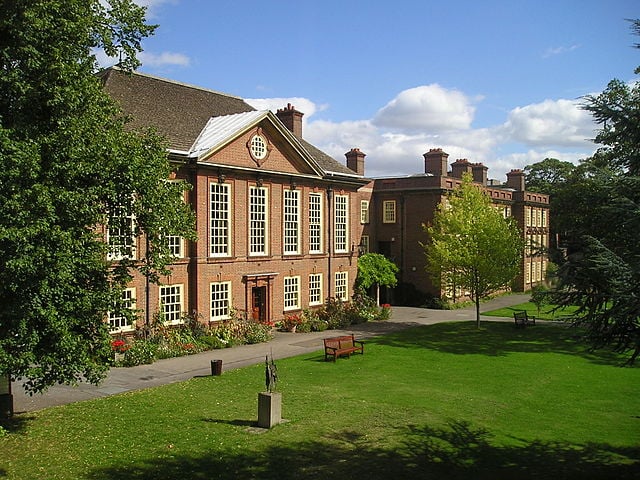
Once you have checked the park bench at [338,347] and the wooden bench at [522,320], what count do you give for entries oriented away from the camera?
0

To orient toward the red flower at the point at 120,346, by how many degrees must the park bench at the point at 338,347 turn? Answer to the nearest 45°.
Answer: approximately 135° to its right

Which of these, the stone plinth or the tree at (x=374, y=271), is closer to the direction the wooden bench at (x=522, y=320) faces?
the stone plinth

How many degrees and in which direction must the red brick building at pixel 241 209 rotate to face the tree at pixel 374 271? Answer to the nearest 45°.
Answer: approximately 90° to its left

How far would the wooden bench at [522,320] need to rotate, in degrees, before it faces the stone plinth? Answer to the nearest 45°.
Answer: approximately 45° to its right

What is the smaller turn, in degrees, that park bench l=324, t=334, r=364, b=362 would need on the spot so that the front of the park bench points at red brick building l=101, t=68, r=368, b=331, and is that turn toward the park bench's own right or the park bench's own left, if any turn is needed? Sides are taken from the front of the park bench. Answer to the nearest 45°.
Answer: approximately 180°

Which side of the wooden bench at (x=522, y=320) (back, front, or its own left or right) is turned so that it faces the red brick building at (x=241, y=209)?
right

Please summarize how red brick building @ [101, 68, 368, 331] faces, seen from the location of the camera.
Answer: facing the viewer and to the right of the viewer

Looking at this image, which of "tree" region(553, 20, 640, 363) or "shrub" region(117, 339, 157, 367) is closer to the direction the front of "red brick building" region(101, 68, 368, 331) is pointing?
the tree

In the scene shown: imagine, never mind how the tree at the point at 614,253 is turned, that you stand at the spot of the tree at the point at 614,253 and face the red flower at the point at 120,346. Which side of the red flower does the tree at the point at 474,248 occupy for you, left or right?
right

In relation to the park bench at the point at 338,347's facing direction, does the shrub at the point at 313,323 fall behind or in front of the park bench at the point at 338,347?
behind

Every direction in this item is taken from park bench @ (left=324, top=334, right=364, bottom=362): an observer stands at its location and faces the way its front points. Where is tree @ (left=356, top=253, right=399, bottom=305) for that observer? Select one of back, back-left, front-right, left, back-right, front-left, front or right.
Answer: back-left
